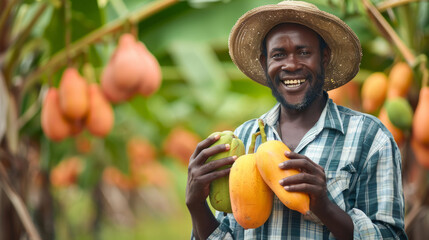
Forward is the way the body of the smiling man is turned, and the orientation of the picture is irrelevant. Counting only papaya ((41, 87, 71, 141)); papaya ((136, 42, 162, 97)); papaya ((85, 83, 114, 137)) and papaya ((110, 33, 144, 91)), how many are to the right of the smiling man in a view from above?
4

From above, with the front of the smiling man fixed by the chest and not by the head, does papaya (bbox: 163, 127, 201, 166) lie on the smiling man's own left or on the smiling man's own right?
on the smiling man's own right

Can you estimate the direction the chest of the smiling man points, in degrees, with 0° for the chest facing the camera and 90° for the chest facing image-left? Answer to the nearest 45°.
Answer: approximately 45°

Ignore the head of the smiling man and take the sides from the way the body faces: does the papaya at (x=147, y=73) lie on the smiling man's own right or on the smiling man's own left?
on the smiling man's own right

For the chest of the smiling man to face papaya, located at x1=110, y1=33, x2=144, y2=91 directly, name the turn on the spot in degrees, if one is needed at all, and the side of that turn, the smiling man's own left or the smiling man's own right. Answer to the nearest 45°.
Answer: approximately 90° to the smiling man's own right

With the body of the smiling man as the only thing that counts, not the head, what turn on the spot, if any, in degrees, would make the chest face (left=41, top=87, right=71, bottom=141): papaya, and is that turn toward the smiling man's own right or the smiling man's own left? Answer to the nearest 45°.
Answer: approximately 90° to the smiling man's own right

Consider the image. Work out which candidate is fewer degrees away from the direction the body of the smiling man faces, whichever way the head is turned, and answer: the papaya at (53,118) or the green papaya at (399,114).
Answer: the papaya
